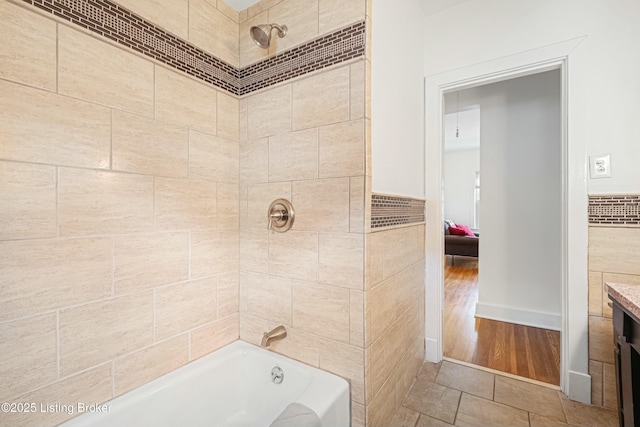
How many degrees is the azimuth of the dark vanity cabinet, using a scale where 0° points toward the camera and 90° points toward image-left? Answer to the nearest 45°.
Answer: approximately 90°

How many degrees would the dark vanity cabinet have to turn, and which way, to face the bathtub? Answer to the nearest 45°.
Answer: approximately 45° to its left
